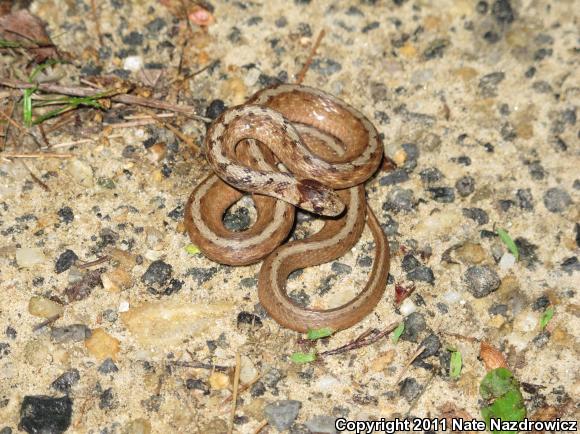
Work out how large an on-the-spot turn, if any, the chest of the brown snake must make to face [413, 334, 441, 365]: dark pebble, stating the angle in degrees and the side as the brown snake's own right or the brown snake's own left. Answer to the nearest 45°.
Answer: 0° — it already faces it

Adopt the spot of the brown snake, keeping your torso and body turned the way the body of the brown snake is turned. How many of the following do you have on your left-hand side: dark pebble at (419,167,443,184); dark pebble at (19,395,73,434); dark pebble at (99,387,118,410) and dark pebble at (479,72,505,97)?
2

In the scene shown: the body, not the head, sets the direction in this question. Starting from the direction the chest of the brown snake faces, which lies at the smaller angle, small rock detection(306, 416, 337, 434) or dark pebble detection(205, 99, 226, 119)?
the small rock

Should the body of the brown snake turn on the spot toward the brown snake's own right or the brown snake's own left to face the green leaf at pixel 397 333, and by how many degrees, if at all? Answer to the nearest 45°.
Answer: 0° — it already faces it
